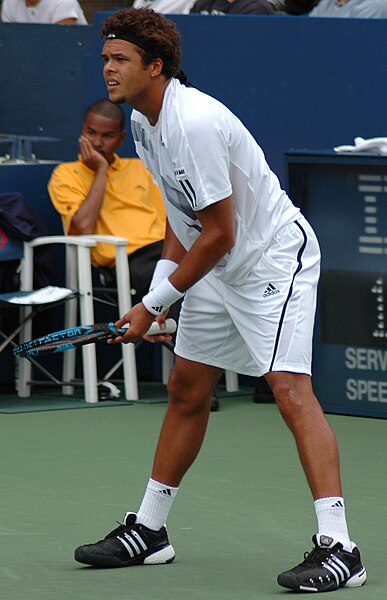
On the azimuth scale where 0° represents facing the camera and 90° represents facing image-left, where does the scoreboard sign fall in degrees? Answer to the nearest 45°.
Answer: approximately 0°

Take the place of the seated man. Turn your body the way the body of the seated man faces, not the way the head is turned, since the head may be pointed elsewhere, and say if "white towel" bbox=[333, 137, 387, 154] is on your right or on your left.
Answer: on your left

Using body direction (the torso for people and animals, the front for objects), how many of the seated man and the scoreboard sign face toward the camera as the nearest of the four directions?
2

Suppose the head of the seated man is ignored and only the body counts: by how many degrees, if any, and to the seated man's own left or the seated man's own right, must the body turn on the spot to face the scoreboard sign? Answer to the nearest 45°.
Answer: approximately 45° to the seated man's own left

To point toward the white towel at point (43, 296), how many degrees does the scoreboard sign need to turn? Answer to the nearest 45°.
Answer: approximately 90° to its right

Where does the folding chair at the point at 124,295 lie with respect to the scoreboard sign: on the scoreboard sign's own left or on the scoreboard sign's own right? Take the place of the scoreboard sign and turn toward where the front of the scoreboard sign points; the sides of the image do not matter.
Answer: on the scoreboard sign's own right

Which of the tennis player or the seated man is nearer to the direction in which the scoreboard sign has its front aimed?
the tennis player
